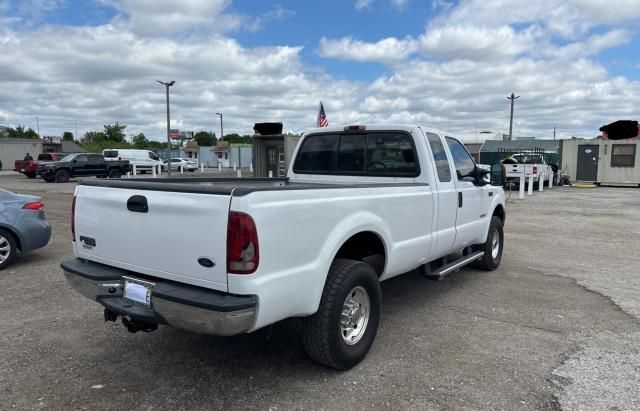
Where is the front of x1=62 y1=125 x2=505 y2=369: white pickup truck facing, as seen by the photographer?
facing away from the viewer and to the right of the viewer

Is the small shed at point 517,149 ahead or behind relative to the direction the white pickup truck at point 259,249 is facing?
ahead

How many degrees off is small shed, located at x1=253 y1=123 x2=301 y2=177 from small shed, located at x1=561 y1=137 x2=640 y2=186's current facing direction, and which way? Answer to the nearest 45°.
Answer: approximately 45° to its right

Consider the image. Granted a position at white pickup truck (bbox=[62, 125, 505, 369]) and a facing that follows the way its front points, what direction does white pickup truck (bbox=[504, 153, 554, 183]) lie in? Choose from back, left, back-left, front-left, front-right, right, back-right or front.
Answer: front

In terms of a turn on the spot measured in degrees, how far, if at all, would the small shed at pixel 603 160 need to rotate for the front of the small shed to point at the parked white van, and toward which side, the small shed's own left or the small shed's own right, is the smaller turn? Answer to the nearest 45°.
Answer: approximately 90° to the small shed's own right

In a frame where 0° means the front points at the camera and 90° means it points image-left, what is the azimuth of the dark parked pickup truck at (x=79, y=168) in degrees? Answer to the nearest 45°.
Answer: approximately 45°

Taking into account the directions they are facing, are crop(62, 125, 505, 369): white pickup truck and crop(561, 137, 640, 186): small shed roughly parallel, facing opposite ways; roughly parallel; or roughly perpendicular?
roughly parallel, facing opposite ways

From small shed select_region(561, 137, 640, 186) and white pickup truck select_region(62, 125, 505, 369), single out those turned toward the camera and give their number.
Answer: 1

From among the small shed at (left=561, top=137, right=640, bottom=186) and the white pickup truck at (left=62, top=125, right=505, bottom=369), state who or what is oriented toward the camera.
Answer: the small shed

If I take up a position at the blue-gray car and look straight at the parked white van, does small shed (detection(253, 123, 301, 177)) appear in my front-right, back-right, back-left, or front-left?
front-right

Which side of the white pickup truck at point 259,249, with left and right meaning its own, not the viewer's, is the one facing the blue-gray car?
left

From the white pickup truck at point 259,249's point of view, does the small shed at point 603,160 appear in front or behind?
in front

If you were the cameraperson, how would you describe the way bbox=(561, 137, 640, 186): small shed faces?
facing the viewer

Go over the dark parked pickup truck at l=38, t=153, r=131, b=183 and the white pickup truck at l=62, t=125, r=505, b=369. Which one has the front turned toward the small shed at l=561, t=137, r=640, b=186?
the white pickup truck
